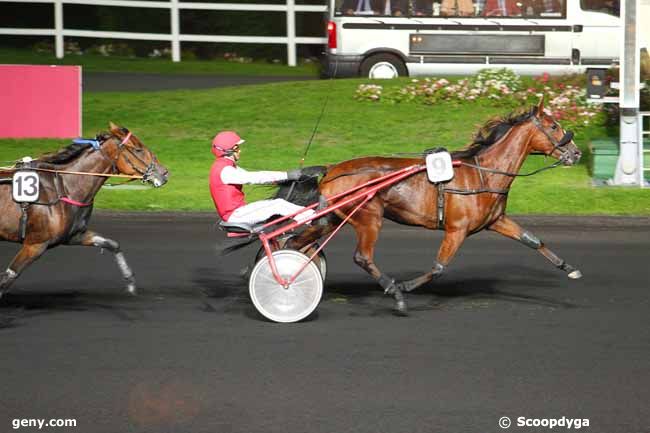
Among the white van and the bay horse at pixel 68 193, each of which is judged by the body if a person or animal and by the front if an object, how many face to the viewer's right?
2

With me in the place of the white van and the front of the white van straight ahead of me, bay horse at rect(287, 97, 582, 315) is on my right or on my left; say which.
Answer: on my right

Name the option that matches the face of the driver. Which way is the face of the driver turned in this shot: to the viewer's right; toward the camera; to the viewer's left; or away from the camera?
to the viewer's right

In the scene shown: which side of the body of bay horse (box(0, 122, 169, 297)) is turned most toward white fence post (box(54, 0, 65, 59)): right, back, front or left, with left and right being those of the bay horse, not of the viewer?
left

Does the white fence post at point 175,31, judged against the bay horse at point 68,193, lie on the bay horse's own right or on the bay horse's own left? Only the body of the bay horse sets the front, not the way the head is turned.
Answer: on the bay horse's own left

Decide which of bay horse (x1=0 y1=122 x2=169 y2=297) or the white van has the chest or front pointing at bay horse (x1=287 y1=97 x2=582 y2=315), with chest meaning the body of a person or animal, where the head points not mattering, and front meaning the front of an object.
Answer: bay horse (x1=0 y1=122 x2=169 y2=297)

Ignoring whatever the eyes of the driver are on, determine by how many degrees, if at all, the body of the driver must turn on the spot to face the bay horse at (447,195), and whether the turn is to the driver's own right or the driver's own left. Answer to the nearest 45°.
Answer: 0° — they already face it

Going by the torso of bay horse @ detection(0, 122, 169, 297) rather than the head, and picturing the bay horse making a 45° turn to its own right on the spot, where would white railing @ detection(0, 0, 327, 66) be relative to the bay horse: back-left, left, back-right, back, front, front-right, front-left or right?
back-left

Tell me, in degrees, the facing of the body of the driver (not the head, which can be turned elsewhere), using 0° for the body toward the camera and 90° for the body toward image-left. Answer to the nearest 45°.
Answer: approximately 270°

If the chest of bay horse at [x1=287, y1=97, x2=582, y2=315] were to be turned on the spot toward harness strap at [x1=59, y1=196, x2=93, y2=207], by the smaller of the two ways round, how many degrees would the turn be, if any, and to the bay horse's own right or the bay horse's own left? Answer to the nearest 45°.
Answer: approximately 180°

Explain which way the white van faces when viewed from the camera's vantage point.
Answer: facing to the right of the viewer

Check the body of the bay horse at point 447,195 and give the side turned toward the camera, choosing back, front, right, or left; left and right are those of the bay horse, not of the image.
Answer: right

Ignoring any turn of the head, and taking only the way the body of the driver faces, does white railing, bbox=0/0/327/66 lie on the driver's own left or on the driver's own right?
on the driver's own left

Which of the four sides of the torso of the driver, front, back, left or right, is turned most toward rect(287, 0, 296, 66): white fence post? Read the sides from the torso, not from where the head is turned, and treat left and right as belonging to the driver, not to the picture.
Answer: left

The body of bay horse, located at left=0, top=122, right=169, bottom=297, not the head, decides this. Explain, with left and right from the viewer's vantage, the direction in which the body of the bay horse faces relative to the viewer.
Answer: facing to the right of the viewer

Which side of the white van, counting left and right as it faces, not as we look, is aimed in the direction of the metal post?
right
